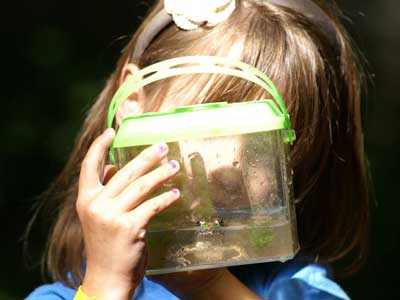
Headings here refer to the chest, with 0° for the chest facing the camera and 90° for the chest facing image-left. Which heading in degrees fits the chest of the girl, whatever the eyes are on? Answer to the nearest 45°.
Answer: approximately 0°
